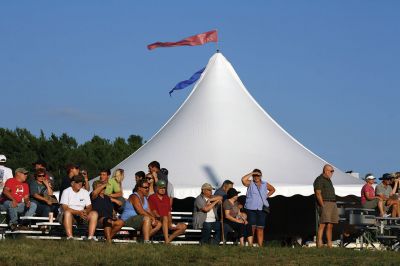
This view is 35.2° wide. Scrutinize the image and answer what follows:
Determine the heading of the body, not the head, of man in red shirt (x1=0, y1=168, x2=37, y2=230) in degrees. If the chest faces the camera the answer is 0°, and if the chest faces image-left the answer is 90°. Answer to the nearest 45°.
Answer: approximately 315°

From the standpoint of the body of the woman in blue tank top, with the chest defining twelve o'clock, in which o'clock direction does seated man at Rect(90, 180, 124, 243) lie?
The seated man is roughly at 2 o'clock from the woman in blue tank top.

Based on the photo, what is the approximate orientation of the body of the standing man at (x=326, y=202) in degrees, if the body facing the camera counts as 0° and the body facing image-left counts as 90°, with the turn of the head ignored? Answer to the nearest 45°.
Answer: approximately 315°

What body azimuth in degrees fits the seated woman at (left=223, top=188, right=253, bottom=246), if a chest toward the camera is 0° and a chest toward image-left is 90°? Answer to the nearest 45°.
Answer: approximately 315°

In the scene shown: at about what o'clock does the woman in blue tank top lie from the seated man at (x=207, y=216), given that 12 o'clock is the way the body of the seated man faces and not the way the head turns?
The woman in blue tank top is roughly at 10 o'clock from the seated man.

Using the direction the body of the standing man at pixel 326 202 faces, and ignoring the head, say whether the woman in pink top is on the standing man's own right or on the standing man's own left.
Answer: on the standing man's own left

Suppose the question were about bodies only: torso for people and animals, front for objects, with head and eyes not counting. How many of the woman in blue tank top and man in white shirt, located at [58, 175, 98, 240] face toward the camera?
2
